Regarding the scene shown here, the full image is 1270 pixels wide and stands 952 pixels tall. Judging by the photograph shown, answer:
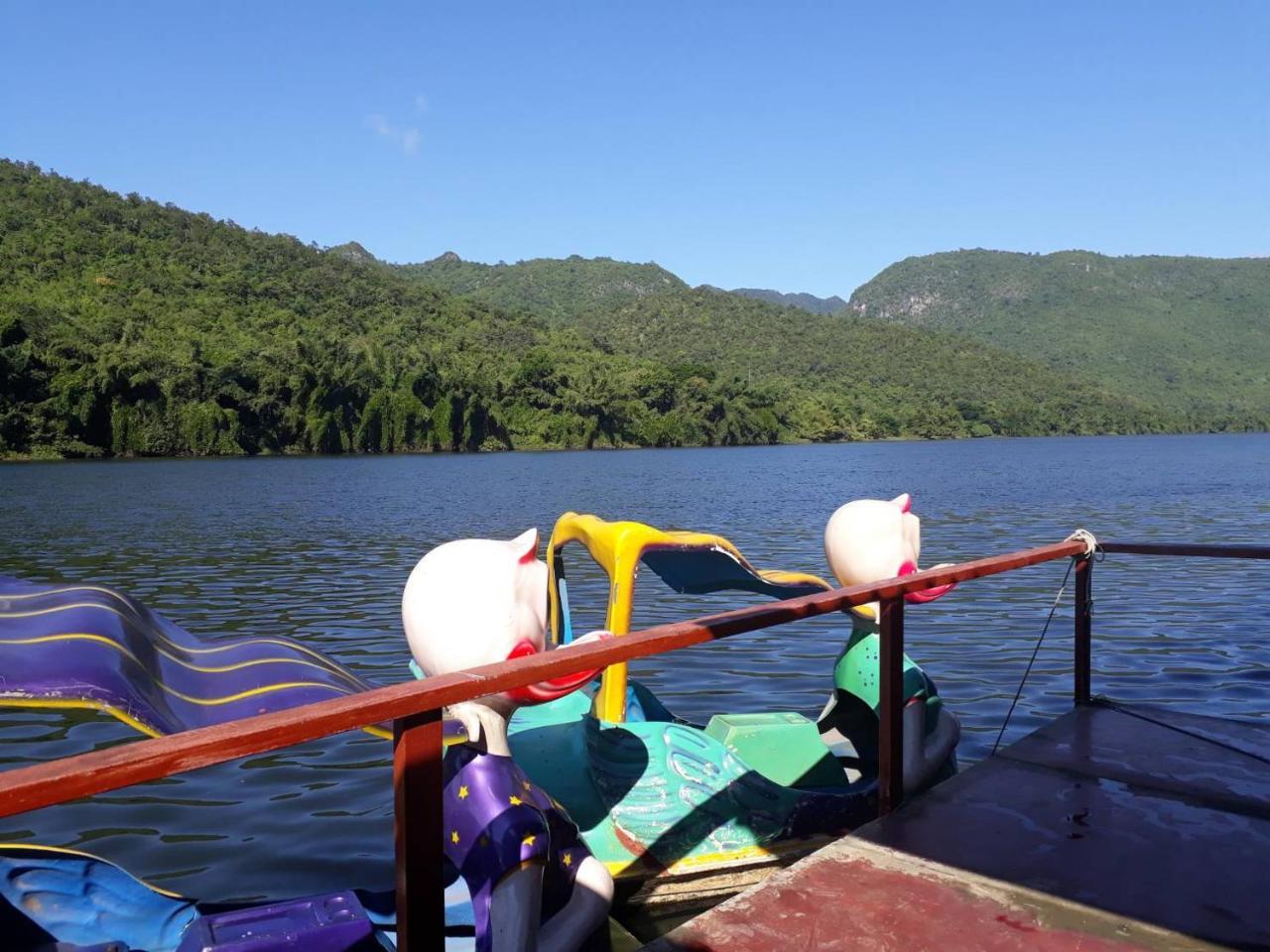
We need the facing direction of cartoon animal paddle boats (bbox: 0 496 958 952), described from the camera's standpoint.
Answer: facing away from the viewer and to the right of the viewer
